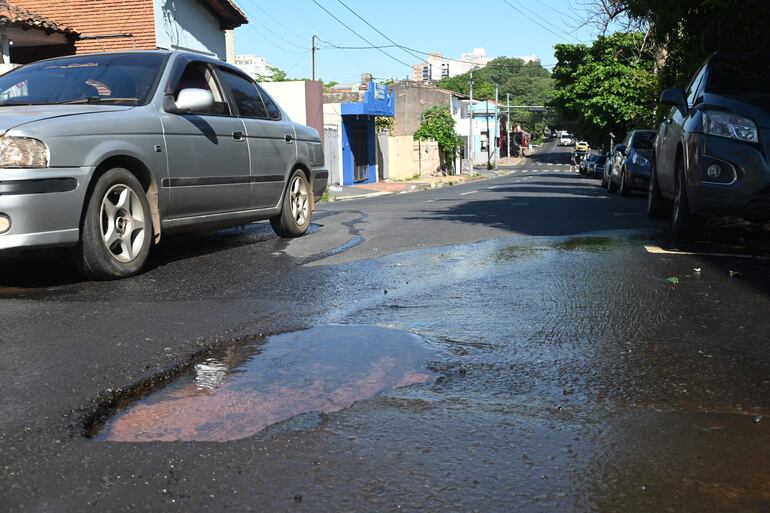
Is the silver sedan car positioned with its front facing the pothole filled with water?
no

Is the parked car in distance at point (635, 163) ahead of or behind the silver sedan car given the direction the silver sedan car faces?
behind

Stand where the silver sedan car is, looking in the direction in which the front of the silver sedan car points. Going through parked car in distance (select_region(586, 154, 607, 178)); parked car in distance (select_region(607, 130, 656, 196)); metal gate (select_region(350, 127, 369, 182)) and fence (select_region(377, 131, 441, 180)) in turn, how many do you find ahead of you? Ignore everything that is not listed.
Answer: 0

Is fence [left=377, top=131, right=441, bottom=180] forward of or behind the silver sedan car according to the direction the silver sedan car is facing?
behind

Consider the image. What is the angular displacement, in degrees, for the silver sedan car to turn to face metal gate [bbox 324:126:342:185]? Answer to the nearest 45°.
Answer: approximately 135° to its right

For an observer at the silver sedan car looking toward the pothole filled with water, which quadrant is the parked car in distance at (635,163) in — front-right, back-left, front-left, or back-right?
back-left

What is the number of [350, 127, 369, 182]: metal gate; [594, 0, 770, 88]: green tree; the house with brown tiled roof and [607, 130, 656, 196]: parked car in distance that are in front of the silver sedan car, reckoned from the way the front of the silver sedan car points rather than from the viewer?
0

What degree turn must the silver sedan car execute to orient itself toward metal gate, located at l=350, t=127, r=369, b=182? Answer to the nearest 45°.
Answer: approximately 135° to its right

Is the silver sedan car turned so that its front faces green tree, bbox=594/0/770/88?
no

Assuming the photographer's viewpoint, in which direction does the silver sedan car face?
facing the viewer and to the left of the viewer

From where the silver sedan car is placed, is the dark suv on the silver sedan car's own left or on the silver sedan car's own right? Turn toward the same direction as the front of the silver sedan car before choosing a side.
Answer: on the silver sedan car's own left

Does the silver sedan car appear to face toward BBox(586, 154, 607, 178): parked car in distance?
no

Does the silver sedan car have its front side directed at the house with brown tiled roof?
no

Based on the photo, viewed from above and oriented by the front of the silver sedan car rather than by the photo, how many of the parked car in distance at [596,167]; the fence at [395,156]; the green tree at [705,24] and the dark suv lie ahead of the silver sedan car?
0
